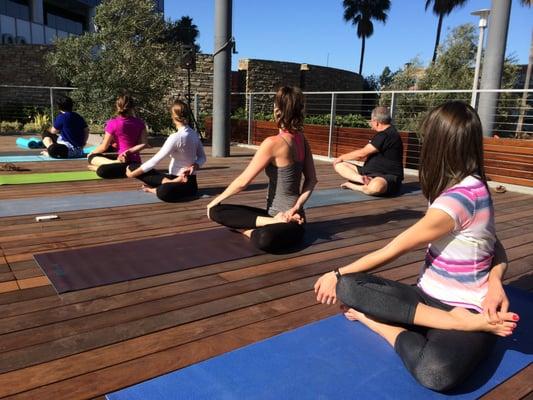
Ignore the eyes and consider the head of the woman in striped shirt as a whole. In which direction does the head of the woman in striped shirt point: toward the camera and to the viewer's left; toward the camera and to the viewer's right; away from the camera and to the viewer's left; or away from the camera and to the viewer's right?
away from the camera and to the viewer's left

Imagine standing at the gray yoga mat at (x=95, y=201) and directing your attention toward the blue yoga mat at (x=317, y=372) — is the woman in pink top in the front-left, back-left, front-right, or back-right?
back-left

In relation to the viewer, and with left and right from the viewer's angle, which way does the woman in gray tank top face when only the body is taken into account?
facing away from the viewer and to the left of the viewer

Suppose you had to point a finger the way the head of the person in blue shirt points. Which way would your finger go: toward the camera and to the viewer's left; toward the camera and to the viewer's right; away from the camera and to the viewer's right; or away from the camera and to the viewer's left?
away from the camera and to the viewer's left
